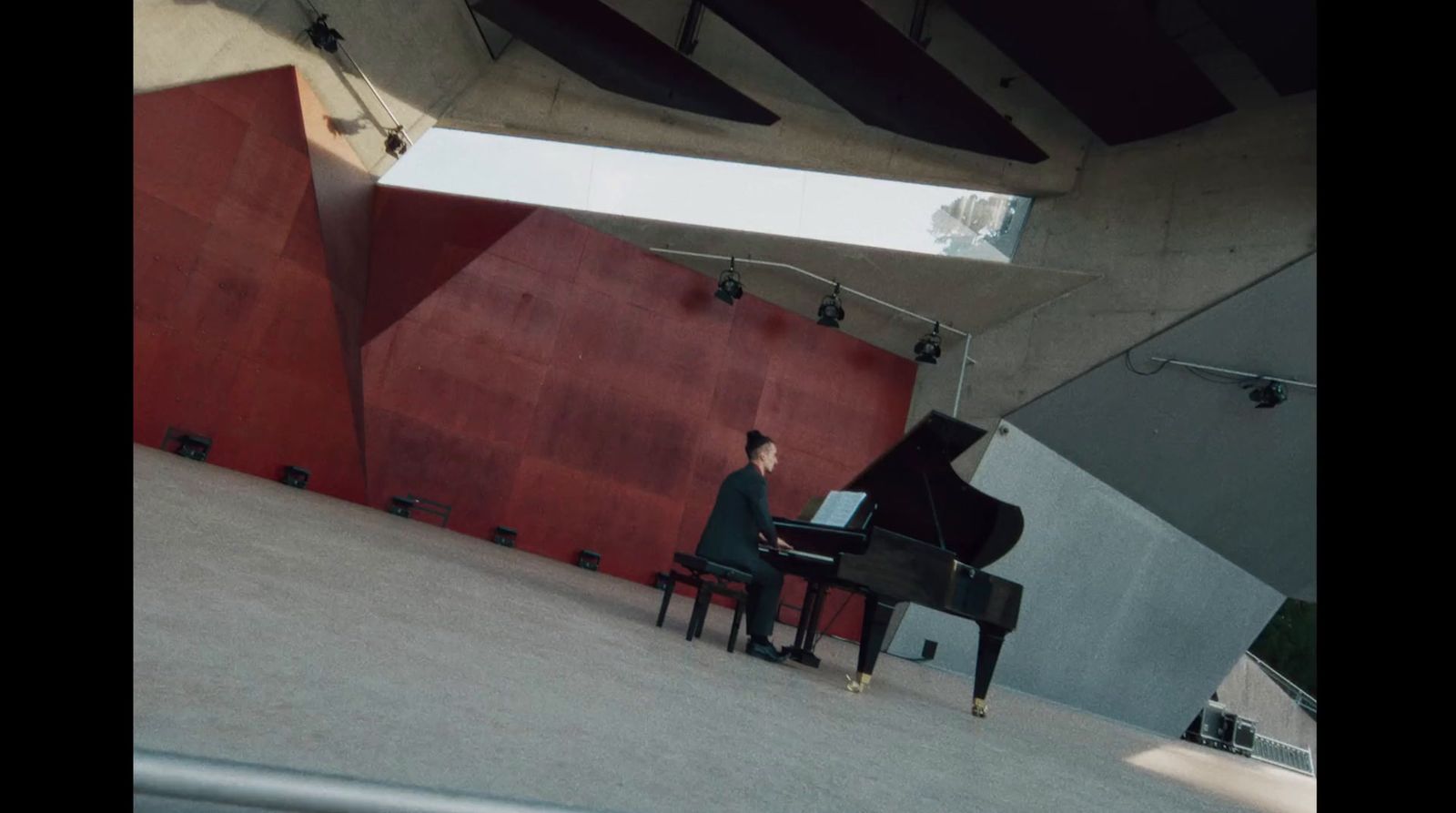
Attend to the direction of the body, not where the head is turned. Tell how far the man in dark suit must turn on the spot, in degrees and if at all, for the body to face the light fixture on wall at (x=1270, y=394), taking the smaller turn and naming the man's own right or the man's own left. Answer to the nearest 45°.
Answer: approximately 45° to the man's own left

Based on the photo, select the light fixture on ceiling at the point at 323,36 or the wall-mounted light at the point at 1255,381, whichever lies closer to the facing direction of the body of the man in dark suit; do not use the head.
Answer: the wall-mounted light

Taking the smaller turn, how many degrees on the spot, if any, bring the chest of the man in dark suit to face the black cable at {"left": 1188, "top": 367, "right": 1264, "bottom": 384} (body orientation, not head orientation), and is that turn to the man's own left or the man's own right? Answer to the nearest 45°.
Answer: approximately 45° to the man's own left

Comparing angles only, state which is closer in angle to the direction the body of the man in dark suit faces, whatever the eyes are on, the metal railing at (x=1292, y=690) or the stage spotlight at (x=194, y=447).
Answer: the metal railing

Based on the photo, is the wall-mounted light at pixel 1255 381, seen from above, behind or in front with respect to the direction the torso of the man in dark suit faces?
in front

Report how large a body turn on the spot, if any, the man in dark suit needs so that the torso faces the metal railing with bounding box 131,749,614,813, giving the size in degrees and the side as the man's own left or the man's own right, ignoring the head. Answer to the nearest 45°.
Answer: approximately 90° to the man's own right

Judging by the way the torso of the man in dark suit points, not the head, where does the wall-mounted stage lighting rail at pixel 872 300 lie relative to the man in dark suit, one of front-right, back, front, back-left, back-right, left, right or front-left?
left

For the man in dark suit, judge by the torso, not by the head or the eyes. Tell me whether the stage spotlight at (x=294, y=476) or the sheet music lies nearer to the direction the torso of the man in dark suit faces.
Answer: the sheet music

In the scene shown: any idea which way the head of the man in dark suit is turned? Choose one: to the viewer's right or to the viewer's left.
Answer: to the viewer's right

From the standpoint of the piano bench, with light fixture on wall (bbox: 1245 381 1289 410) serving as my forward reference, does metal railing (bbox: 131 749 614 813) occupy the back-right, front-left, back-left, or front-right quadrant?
back-right

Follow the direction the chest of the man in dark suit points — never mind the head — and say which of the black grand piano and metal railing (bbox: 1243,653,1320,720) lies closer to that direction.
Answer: the black grand piano

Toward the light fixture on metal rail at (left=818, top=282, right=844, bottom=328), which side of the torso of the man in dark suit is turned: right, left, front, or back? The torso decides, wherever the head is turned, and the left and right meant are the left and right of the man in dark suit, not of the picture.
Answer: left

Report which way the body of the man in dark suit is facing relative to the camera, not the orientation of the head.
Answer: to the viewer's right

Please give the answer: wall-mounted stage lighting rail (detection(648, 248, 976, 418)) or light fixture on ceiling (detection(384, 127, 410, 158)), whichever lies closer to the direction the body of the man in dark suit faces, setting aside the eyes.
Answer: the wall-mounted stage lighting rail

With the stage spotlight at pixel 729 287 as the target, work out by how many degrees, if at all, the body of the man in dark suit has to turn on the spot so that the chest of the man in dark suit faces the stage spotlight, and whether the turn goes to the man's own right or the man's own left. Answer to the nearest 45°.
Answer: approximately 90° to the man's own left

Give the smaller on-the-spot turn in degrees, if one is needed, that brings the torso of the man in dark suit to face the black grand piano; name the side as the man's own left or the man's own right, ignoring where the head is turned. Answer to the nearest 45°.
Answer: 0° — they already face it
